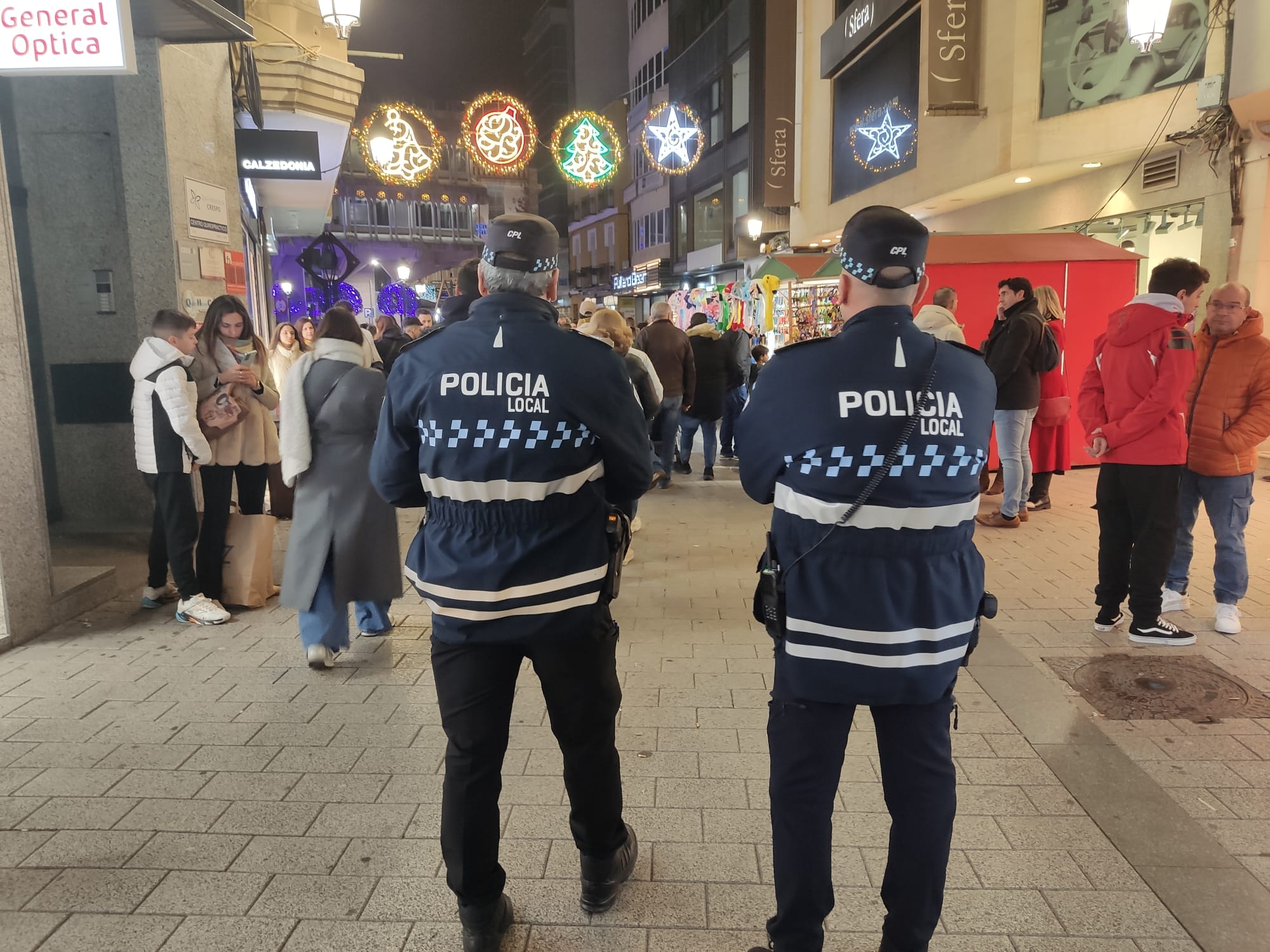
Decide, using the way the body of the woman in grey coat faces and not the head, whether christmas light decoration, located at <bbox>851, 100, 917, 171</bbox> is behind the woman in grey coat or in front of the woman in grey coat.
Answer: in front

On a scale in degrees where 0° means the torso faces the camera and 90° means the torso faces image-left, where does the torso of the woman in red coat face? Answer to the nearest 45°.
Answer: approximately 90°

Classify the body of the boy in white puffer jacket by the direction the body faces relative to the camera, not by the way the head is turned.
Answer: to the viewer's right

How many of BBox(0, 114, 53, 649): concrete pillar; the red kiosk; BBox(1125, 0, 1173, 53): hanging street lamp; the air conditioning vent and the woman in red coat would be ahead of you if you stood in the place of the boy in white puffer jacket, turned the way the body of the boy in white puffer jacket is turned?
4

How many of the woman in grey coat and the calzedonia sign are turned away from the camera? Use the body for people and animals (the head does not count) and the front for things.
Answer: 1

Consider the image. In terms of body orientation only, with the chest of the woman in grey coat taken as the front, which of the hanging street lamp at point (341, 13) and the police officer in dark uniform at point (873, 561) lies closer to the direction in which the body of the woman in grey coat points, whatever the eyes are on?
the hanging street lamp

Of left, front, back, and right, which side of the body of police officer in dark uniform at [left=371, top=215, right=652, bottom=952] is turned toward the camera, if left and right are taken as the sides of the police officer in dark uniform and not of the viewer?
back

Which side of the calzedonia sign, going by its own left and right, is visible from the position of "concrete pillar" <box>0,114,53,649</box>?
front

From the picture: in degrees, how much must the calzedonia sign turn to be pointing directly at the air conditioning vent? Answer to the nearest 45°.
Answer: approximately 90° to its left

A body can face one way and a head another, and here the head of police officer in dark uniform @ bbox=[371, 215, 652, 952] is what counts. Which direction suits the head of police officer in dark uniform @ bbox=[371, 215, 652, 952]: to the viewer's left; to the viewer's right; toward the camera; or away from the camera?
away from the camera

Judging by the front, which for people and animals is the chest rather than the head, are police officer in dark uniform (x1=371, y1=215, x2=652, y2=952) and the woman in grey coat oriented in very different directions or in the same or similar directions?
same or similar directions

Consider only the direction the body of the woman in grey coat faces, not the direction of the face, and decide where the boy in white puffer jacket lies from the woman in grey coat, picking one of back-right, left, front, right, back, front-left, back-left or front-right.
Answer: front-left

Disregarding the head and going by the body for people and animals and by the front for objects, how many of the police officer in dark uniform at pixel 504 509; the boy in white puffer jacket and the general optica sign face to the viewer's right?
1

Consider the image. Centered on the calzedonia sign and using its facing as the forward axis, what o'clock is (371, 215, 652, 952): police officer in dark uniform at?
The police officer in dark uniform is roughly at 12 o'clock from the calzedonia sign.

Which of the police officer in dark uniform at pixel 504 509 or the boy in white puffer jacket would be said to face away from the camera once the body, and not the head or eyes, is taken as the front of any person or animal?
the police officer in dark uniform

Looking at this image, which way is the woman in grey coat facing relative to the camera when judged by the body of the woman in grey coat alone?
away from the camera

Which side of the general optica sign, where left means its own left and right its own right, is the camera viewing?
front

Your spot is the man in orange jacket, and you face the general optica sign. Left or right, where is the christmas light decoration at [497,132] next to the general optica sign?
right
